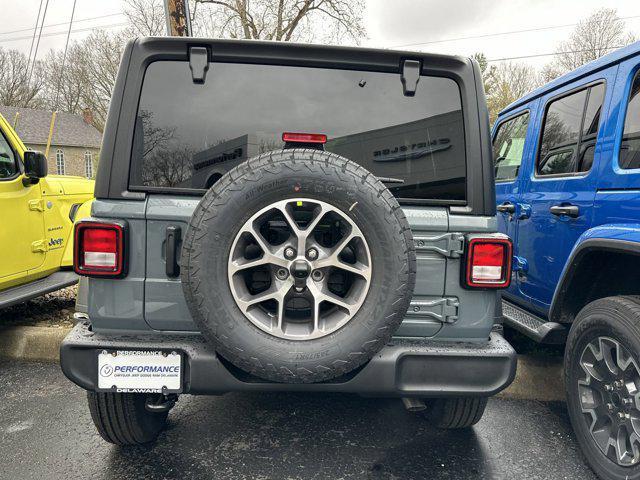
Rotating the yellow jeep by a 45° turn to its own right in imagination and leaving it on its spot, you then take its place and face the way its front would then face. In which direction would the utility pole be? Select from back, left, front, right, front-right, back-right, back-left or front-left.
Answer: front-left

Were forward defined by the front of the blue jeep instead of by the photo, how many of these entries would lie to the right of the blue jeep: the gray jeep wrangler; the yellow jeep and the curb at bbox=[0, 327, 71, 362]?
0

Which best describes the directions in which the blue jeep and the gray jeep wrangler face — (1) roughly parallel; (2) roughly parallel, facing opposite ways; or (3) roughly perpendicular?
roughly parallel

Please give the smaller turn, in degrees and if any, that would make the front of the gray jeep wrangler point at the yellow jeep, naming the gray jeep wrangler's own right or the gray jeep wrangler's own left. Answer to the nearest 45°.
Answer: approximately 45° to the gray jeep wrangler's own left

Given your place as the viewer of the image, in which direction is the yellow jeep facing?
facing away from the viewer and to the right of the viewer

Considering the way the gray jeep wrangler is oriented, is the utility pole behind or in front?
in front

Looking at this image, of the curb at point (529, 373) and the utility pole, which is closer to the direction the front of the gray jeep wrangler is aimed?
the utility pole

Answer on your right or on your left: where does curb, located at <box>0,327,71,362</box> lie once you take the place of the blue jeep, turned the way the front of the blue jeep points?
on your left

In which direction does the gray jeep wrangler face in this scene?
away from the camera

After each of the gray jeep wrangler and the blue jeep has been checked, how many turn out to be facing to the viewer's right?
0

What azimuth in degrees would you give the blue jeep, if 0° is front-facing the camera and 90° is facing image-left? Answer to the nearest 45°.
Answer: approximately 135°

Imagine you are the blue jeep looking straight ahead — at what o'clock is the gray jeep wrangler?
The gray jeep wrangler is roughly at 9 o'clock from the blue jeep.

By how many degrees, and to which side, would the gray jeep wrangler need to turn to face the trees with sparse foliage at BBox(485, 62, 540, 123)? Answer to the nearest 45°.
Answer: approximately 45° to its right
